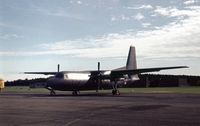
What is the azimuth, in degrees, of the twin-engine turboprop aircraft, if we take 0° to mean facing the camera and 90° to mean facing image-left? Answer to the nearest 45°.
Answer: approximately 45°
